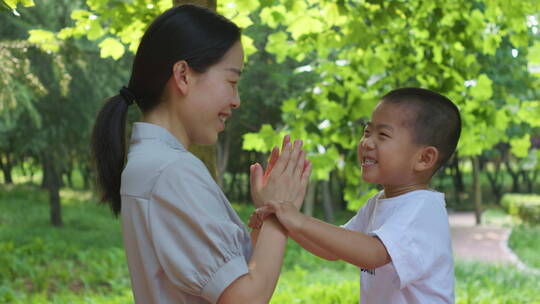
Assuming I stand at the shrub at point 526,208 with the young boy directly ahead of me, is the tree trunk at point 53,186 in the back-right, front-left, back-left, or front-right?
front-right

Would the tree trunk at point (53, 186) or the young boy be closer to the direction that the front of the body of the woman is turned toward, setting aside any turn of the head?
the young boy

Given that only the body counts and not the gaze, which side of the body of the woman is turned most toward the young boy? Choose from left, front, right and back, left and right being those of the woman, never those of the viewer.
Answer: front

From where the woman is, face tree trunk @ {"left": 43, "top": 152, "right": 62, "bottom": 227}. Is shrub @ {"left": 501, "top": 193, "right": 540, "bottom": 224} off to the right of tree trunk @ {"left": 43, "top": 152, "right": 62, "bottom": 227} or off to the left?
right

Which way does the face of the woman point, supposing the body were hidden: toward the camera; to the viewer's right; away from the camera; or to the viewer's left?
to the viewer's right

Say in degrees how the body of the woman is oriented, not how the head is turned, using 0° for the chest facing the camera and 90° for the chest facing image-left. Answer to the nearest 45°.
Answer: approximately 270°

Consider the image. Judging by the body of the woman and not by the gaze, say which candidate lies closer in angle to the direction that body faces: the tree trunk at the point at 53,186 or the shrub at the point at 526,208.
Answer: the shrub
